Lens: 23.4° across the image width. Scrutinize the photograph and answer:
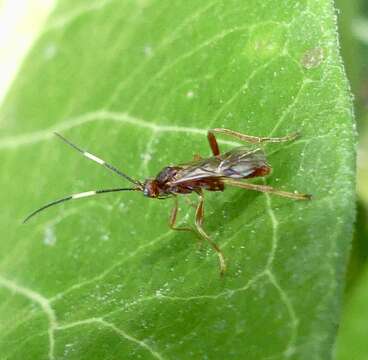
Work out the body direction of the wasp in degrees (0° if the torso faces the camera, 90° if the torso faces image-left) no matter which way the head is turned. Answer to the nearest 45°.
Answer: approximately 90°
